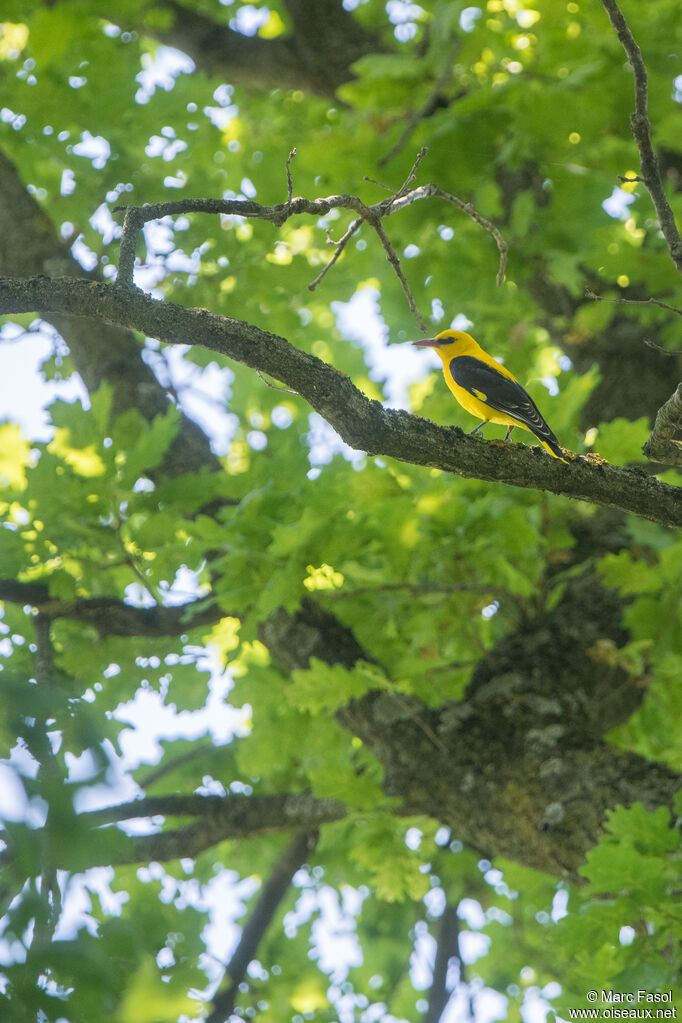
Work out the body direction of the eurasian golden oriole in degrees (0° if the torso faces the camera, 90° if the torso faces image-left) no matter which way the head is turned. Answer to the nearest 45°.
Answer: approximately 90°

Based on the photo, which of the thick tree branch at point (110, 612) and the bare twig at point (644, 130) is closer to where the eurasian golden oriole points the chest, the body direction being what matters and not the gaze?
the thick tree branch

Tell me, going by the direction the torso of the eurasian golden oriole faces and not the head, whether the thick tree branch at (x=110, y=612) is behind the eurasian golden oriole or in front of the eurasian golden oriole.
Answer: in front
